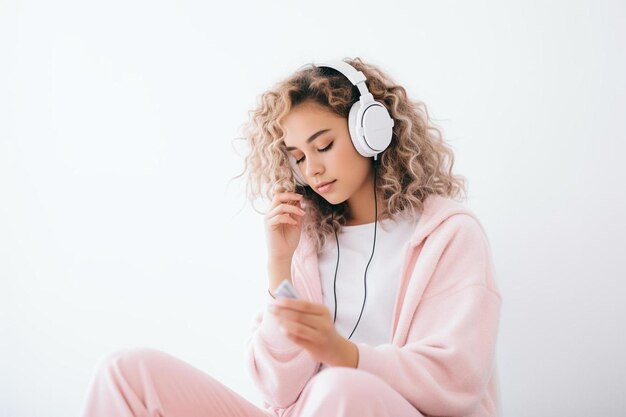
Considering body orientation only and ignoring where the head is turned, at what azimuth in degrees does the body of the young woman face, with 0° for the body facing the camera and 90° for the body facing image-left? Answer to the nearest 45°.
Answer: approximately 45°
